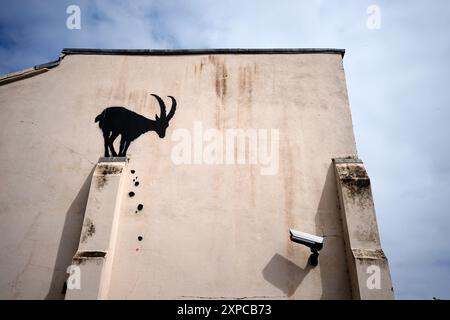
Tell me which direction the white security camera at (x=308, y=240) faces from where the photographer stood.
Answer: facing to the left of the viewer
